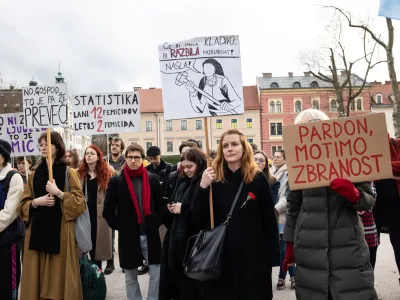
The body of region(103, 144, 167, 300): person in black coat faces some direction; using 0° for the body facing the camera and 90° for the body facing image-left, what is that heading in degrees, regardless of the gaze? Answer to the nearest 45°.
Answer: approximately 0°

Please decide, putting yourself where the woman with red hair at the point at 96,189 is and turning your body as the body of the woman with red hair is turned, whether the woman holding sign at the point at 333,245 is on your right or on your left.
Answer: on your left

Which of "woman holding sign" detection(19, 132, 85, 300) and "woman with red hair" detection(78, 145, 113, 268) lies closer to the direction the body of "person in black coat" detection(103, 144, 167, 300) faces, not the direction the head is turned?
the woman holding sign

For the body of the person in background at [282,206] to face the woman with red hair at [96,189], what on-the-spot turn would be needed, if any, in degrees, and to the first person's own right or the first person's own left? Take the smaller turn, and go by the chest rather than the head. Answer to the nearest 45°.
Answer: approximately 45° to the first person's own right

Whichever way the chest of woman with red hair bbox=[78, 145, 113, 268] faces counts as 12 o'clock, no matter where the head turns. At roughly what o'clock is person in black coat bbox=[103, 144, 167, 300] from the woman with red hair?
The person in black coat is roughly at 10 o'clock from the woman with red hair.

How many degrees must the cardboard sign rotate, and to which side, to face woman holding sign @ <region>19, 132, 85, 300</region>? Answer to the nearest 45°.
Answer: approximately 90° to its right

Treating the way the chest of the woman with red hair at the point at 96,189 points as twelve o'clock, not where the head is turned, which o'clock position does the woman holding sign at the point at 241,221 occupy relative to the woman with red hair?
The woman holding sign is roughly at 10 o'clock from the woman with red hair.

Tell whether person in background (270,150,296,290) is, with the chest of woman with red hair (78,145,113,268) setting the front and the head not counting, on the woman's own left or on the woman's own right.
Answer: on the woman's own left

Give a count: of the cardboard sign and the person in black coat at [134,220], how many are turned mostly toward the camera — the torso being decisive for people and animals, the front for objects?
2
